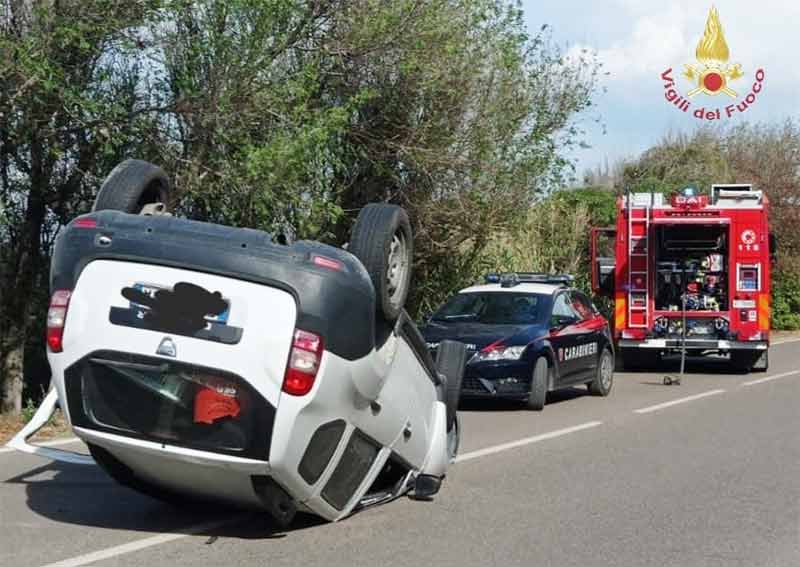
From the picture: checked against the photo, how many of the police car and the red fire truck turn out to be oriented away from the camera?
1

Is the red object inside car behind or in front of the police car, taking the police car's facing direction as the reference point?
in front

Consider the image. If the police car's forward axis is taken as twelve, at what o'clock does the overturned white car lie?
The overturned white car is roughly at 11 o'clock from the police car.

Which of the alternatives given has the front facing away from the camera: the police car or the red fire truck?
the red fire truck

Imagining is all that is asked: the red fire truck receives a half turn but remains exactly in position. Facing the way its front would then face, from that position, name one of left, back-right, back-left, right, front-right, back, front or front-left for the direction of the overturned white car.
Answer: front

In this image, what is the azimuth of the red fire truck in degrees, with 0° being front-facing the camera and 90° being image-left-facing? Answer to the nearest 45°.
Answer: approximately 180°

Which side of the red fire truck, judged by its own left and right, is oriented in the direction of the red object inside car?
back

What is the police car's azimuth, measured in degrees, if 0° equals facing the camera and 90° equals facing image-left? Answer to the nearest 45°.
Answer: approximately 45°

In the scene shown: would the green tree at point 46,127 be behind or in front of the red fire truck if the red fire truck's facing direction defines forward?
behind

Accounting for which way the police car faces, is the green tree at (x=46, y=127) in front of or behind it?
in front
